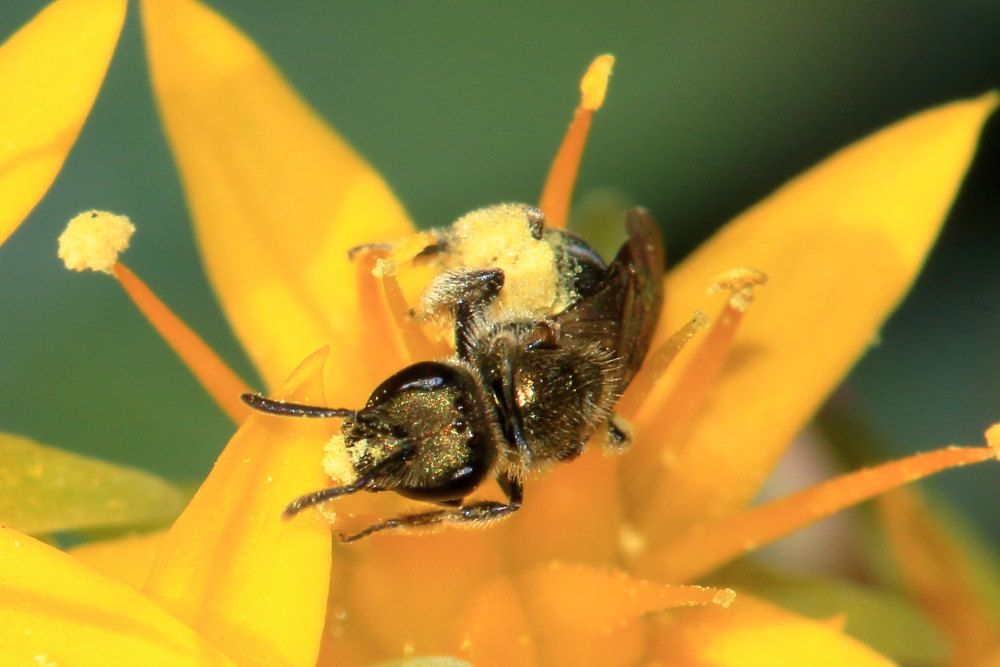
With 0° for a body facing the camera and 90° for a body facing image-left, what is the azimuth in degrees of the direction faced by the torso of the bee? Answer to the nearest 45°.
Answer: approximately 90°
